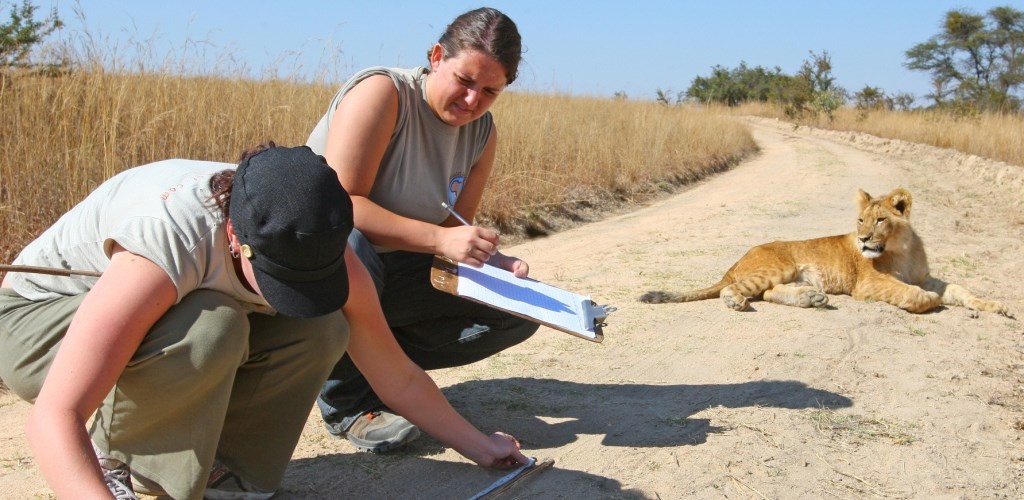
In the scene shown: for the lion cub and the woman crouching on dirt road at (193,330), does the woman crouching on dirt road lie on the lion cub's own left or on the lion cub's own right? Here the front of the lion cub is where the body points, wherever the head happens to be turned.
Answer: on the lion cub's own right

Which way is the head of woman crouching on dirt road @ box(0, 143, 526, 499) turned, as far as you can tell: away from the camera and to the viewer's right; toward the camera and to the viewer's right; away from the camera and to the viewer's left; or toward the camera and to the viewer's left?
toward the camera and to the viewer's right

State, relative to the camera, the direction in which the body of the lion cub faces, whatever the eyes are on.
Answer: to the viewer's right

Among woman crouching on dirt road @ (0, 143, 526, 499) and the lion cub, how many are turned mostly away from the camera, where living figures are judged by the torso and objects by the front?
0

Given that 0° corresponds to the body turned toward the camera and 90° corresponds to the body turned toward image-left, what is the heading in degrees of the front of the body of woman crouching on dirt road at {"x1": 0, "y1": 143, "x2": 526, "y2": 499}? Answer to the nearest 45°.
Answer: approximately 315°

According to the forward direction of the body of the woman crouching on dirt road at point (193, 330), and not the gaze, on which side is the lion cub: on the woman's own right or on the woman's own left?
on the woman's own left

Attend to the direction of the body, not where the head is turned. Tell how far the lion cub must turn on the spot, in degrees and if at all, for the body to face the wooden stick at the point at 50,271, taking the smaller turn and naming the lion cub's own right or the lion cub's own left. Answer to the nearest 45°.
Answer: approximately 135° to the lion cub's own right
